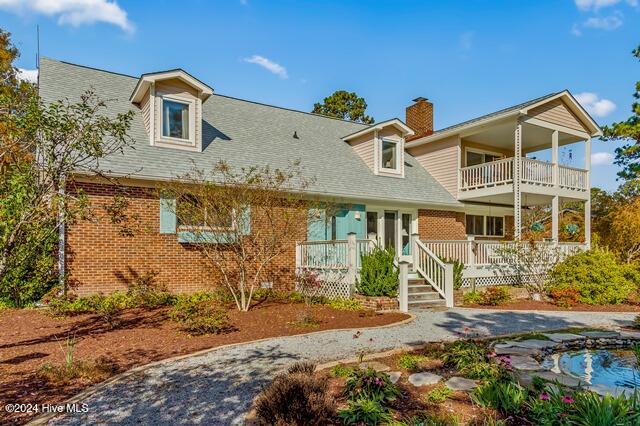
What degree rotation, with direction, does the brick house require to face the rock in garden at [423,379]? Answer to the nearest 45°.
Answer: approximately 45° to its right

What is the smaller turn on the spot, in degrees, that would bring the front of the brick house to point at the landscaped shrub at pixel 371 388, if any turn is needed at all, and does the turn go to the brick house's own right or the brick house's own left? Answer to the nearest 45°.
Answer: approximately 45° to the brick house's own right

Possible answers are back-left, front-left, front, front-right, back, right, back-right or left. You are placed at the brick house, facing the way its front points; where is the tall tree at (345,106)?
back-left

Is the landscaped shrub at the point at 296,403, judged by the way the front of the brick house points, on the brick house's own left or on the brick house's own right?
on the brick house's own right

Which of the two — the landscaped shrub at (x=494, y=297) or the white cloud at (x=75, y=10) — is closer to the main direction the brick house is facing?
the landscaped shrub

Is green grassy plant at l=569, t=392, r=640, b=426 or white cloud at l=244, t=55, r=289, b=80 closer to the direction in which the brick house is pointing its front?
the green grassy plant

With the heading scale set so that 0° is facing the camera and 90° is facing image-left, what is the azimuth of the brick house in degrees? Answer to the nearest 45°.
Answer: approximately 315°

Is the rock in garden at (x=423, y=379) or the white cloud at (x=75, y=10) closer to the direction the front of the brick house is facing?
the rock in garden

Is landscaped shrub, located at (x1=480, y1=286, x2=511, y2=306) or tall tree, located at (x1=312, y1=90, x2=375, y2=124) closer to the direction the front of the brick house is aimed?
the landscaped shrub
